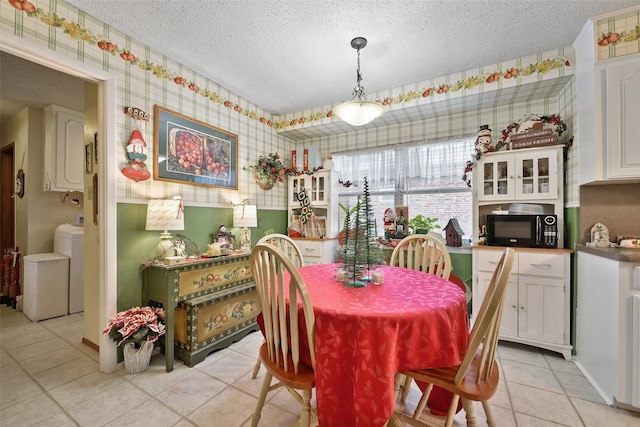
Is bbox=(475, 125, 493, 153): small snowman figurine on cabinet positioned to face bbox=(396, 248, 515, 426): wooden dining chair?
yes

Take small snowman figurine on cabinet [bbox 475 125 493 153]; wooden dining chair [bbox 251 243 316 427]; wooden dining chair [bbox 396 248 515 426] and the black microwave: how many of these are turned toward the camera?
2

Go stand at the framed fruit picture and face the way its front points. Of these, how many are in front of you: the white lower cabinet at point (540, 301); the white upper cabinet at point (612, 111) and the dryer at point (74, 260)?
2

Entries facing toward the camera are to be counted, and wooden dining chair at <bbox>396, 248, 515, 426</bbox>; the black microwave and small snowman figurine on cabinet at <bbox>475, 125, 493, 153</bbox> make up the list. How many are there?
2

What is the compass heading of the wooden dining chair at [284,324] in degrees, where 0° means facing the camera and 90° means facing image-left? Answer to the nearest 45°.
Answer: approximately 225°

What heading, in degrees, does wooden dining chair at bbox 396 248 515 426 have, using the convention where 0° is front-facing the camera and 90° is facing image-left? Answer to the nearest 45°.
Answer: approximately 135°

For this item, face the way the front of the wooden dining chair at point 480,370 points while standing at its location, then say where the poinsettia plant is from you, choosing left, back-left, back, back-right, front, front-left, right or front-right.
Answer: front-left

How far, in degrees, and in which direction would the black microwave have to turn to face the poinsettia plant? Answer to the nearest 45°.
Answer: approximately 45° to its right

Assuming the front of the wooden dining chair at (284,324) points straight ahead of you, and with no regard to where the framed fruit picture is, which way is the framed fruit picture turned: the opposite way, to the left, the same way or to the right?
to the right

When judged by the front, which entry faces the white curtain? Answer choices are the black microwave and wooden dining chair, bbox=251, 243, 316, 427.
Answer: the wooden dining chair

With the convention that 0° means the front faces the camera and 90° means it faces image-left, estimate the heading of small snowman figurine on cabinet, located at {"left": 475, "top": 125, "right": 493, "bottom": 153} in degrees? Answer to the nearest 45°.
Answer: approximately 0°

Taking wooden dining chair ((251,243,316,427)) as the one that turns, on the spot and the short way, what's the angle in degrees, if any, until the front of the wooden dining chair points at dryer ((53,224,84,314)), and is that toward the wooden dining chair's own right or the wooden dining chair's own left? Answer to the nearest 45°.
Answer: approximately 90° to the wooden dining chair's own left

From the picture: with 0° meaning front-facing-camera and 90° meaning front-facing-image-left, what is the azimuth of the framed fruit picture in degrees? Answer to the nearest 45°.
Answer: approximately 315°
